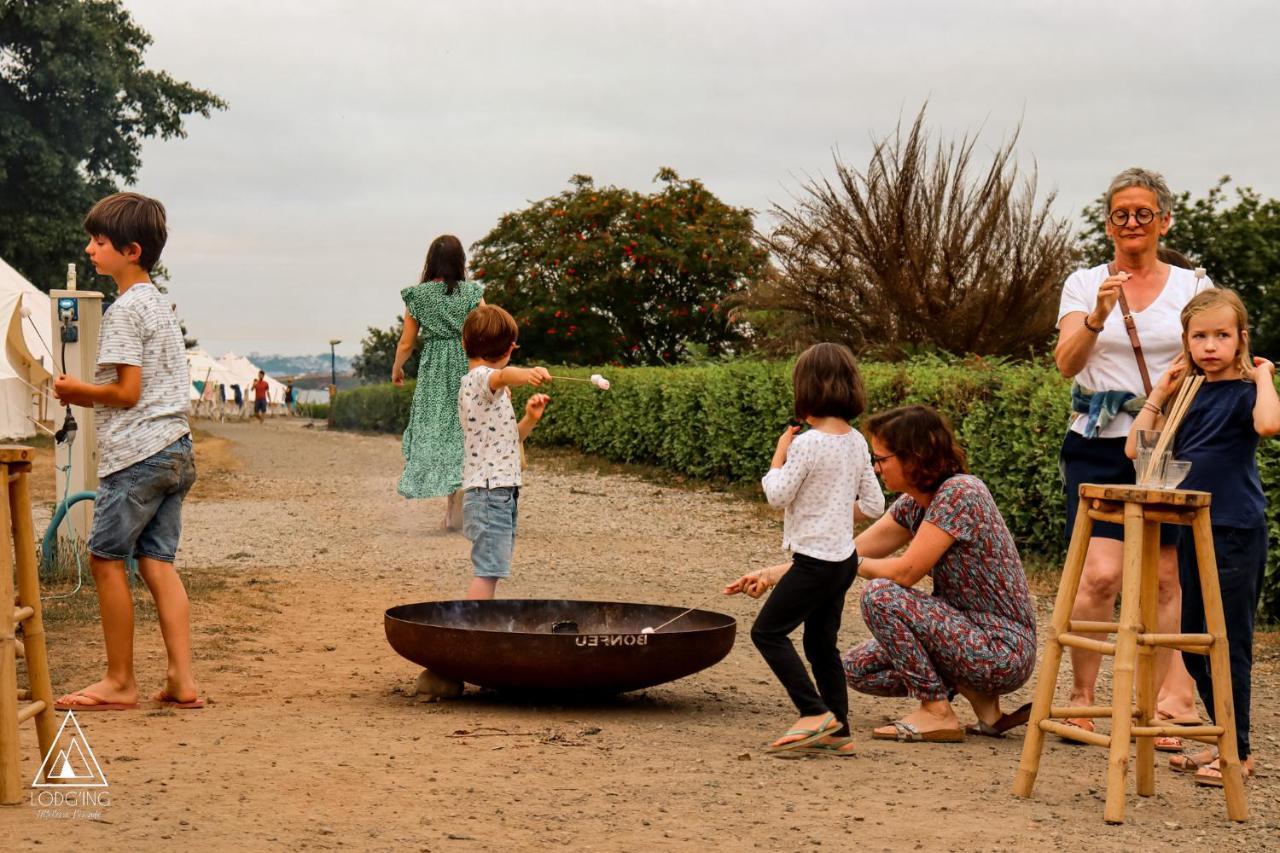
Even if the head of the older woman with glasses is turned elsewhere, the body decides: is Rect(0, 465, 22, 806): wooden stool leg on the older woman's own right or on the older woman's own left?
on the older woman's own right

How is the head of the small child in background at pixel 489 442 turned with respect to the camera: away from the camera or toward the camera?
away from the camera

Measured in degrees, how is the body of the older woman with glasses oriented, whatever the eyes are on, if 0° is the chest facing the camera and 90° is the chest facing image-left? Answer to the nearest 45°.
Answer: approximately 0°

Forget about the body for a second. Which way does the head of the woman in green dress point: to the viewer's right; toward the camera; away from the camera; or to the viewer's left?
away from the camera

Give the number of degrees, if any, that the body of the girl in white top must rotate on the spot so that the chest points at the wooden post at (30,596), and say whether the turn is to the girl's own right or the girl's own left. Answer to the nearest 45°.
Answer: approximately 45° to the girl's own left

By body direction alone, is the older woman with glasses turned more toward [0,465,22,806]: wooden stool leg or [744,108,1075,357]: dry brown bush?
the wooden stool leg

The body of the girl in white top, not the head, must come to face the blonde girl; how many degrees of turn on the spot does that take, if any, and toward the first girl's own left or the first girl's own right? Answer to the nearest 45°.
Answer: approximately 135° to the first girl's own right

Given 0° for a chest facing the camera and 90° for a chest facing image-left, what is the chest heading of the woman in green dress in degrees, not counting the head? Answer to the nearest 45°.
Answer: approximately 180°

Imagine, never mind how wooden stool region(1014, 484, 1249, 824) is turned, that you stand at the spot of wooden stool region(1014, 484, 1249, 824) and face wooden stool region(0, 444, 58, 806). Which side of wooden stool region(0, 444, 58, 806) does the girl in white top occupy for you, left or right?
right

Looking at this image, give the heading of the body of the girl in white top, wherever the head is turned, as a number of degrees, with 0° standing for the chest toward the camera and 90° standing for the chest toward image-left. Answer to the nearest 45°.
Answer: approximately 135°

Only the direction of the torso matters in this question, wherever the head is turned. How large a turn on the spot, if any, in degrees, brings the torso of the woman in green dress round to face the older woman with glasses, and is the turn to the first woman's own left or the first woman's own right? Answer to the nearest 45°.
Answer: approximately 135° to the first woman's own right
